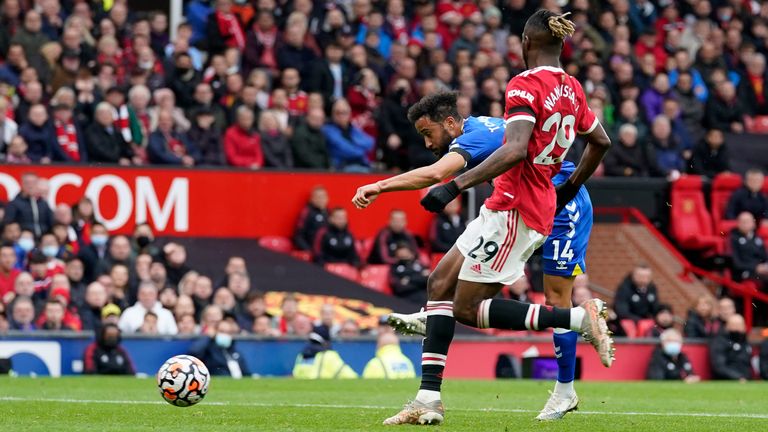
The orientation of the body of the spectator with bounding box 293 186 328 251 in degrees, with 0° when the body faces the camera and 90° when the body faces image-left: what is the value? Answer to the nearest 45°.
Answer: approximately 315°

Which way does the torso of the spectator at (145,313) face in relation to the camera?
toward the camera

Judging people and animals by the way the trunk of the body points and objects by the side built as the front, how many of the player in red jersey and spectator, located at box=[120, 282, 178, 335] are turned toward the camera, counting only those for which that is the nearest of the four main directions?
1

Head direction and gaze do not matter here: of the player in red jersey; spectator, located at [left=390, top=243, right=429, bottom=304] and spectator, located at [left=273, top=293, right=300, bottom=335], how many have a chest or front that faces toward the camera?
2

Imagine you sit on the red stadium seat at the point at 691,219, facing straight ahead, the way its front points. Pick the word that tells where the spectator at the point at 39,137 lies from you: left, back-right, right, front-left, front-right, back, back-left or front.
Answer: right

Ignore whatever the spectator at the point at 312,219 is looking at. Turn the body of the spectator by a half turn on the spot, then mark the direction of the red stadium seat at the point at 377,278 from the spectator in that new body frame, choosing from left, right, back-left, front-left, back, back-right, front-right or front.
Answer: back-right

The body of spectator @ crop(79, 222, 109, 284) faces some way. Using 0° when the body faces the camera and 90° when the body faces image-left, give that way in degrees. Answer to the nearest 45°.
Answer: approximately 0°

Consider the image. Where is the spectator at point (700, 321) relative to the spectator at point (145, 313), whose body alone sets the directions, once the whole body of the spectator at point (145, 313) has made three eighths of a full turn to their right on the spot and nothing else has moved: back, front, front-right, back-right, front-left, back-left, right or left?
back-right

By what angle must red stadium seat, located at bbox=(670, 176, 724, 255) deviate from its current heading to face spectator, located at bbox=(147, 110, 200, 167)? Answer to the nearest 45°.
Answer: approximately 90° to its right
